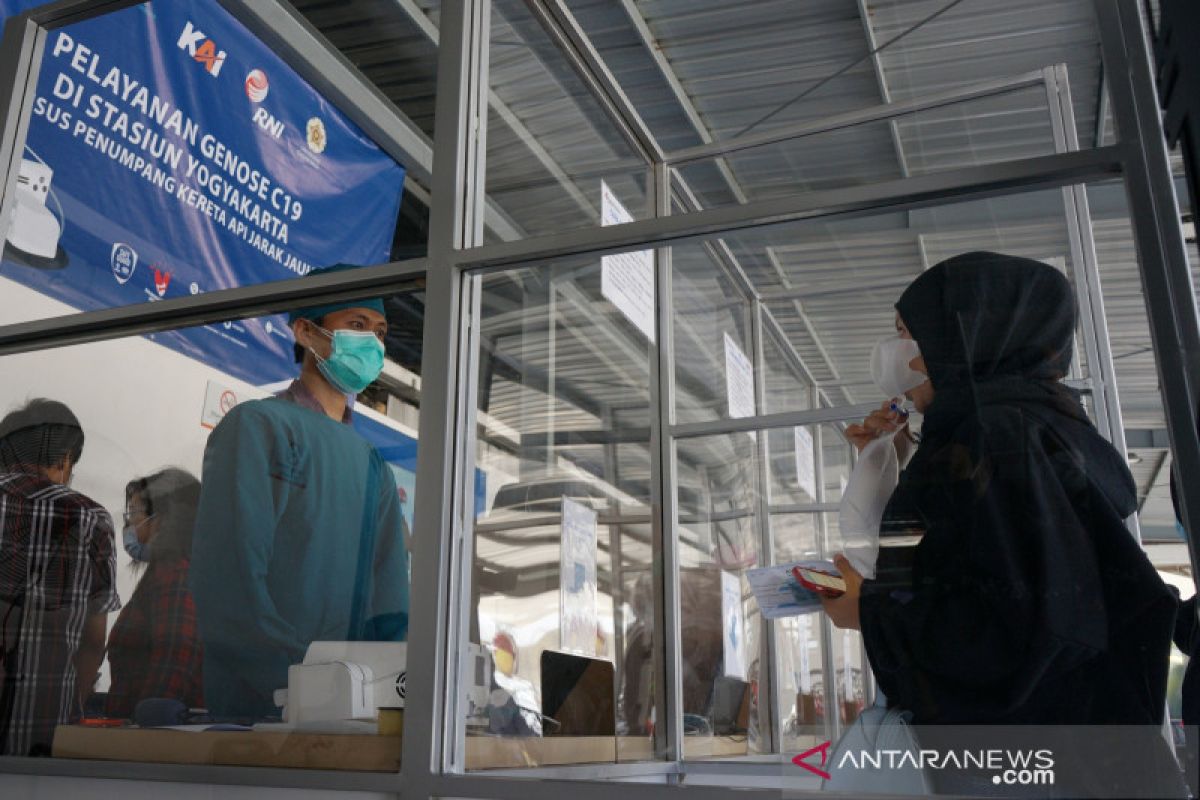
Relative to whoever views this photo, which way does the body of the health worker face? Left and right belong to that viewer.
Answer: facing the viewer and to the right of the viewer

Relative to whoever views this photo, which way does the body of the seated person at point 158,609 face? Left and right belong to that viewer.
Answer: facing to the left of the viewer

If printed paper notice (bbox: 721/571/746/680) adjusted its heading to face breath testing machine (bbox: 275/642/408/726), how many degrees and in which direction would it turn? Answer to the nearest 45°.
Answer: approximately 90° to its right

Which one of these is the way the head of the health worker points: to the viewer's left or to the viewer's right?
to the viewer's right

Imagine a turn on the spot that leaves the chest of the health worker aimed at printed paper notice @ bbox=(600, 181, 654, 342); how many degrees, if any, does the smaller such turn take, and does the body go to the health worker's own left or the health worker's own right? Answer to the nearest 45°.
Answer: approximately 45° to the health worker's own left

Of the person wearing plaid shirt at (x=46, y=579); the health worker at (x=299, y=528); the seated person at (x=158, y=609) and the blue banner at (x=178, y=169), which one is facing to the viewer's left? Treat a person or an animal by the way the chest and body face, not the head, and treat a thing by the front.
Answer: the seated person

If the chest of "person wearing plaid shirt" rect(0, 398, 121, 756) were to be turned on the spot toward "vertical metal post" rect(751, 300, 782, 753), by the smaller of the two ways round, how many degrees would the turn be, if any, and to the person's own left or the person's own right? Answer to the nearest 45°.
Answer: approximately 90° to the person's own right

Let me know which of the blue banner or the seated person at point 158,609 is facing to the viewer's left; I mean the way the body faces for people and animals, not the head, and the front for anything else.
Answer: the seated person
